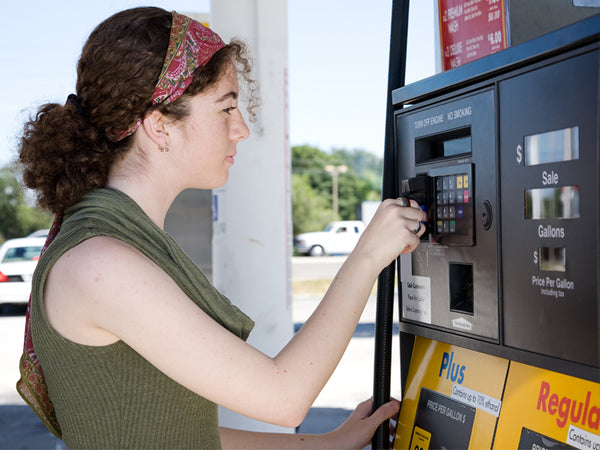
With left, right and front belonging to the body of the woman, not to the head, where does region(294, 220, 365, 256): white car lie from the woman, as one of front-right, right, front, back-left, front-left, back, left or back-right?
left

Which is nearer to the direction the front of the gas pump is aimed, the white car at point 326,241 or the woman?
the woman

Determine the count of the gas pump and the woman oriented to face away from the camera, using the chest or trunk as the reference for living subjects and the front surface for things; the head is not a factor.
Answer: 0

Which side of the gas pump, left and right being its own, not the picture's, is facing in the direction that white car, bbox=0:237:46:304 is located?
right

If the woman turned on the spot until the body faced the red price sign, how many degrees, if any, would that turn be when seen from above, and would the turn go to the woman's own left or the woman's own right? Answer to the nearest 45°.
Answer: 0° — they already face it

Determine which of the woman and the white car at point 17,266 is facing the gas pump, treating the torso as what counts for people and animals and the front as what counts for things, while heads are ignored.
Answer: the woman

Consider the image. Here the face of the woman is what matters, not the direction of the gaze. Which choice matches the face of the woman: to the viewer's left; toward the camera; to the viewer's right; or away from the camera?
to the viewer's right

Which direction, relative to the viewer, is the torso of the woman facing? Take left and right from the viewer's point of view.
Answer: facing to the right of the viewer

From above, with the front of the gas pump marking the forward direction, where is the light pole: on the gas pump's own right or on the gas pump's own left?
on the gas pump's own right
